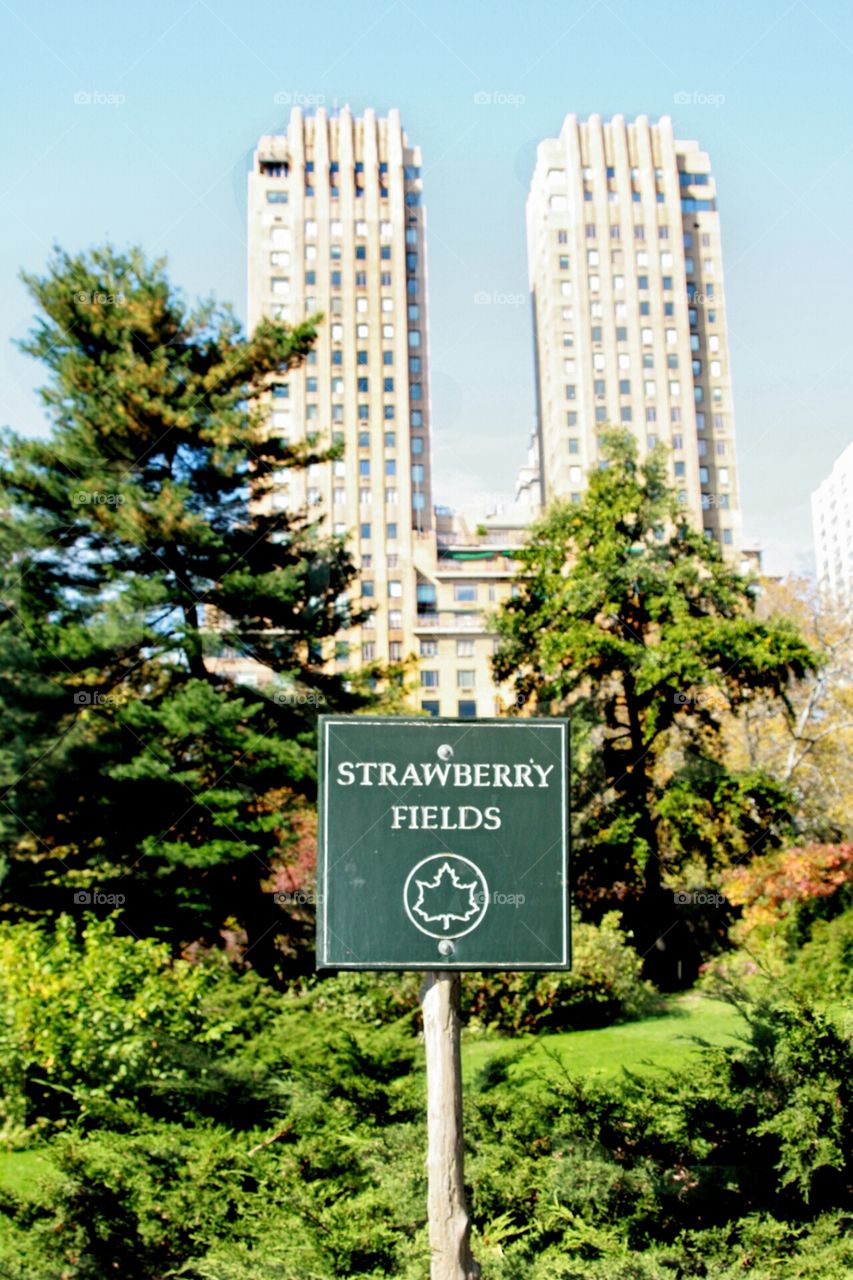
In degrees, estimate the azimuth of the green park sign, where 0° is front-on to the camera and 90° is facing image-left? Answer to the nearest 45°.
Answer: approximately 0°

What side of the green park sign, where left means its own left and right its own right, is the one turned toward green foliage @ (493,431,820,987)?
back

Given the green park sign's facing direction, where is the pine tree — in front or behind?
behind
